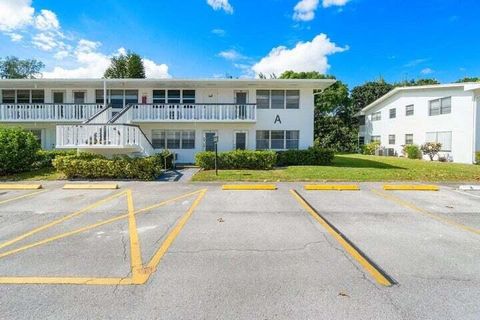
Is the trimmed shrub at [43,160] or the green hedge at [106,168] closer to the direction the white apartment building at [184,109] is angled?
the green hedge

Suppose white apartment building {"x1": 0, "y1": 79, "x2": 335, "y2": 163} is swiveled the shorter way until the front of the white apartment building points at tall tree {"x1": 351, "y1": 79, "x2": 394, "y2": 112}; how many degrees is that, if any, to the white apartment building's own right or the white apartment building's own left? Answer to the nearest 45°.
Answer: approximately 135° to the white apartment building's own left

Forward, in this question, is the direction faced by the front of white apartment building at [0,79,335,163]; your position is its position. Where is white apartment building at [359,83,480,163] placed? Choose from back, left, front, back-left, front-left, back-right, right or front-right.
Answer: left

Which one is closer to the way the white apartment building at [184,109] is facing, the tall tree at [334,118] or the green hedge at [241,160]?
the green hedge

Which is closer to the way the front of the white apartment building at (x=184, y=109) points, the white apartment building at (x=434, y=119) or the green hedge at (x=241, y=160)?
the green hedge

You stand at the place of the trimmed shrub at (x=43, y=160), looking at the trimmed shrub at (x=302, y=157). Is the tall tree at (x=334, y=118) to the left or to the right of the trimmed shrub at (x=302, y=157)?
left

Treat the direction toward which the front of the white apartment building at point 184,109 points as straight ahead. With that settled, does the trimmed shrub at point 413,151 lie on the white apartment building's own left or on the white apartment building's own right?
on the white apartment building's own left

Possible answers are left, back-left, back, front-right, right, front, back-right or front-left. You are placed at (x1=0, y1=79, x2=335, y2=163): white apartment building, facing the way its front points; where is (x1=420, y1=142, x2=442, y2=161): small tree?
left

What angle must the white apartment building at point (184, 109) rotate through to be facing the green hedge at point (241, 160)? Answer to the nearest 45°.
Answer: approximately 45° to its left

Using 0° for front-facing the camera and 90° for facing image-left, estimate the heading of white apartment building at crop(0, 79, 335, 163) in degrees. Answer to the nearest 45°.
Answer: approximately 0°

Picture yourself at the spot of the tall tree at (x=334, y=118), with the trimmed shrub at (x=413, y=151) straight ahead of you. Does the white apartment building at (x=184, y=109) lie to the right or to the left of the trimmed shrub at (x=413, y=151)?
right
